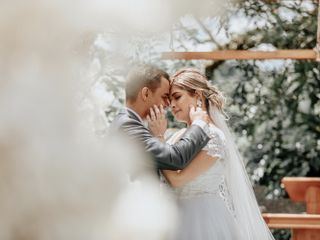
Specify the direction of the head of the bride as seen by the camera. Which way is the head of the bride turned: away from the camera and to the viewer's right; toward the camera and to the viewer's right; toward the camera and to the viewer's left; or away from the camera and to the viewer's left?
toward the camera and to the viewer's left

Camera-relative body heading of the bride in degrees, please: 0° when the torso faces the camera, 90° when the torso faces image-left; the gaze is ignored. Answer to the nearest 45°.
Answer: approximately 90°
